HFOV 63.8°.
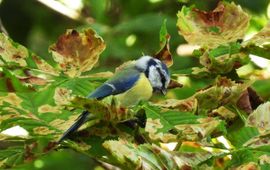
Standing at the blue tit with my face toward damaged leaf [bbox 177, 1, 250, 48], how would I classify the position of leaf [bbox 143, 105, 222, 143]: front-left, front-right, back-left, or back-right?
front-right

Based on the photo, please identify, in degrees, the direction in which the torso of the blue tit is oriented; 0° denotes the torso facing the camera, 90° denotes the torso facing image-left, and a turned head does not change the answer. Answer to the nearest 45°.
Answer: approximately 270°
